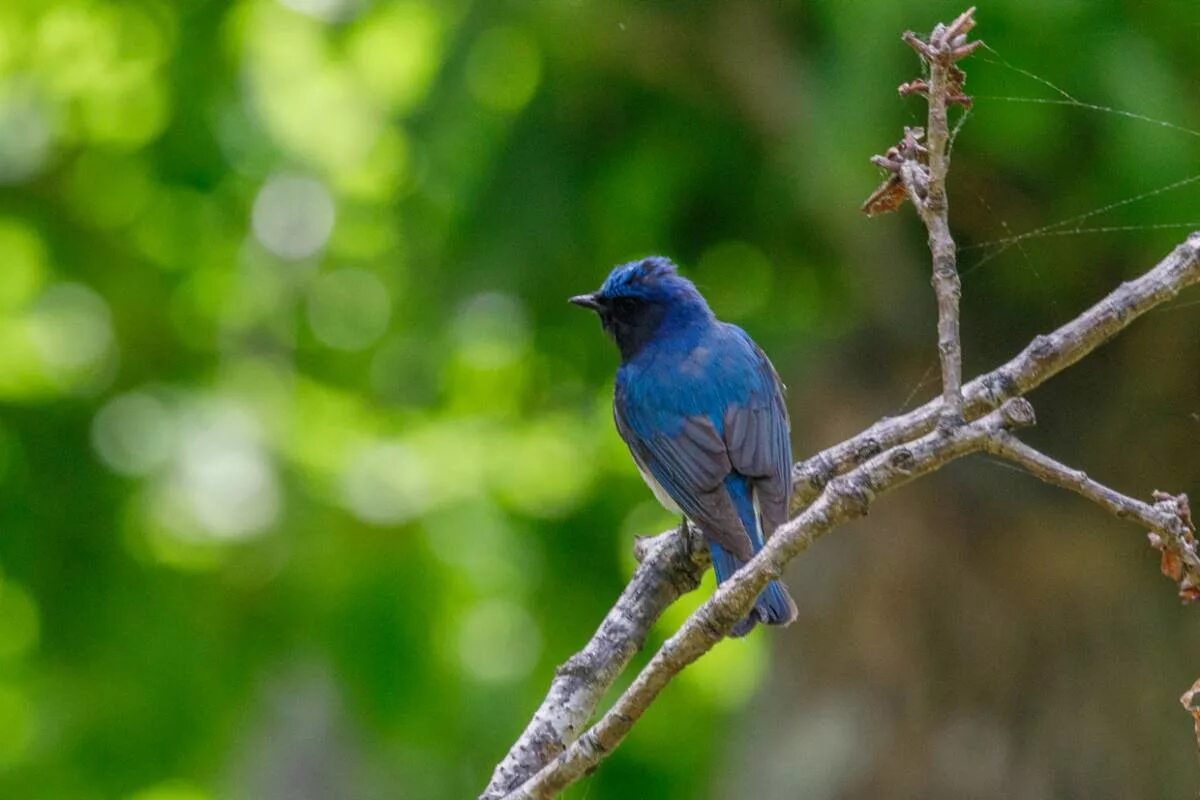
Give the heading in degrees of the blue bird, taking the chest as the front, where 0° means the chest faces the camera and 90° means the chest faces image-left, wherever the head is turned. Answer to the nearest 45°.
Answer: approximately 135°
